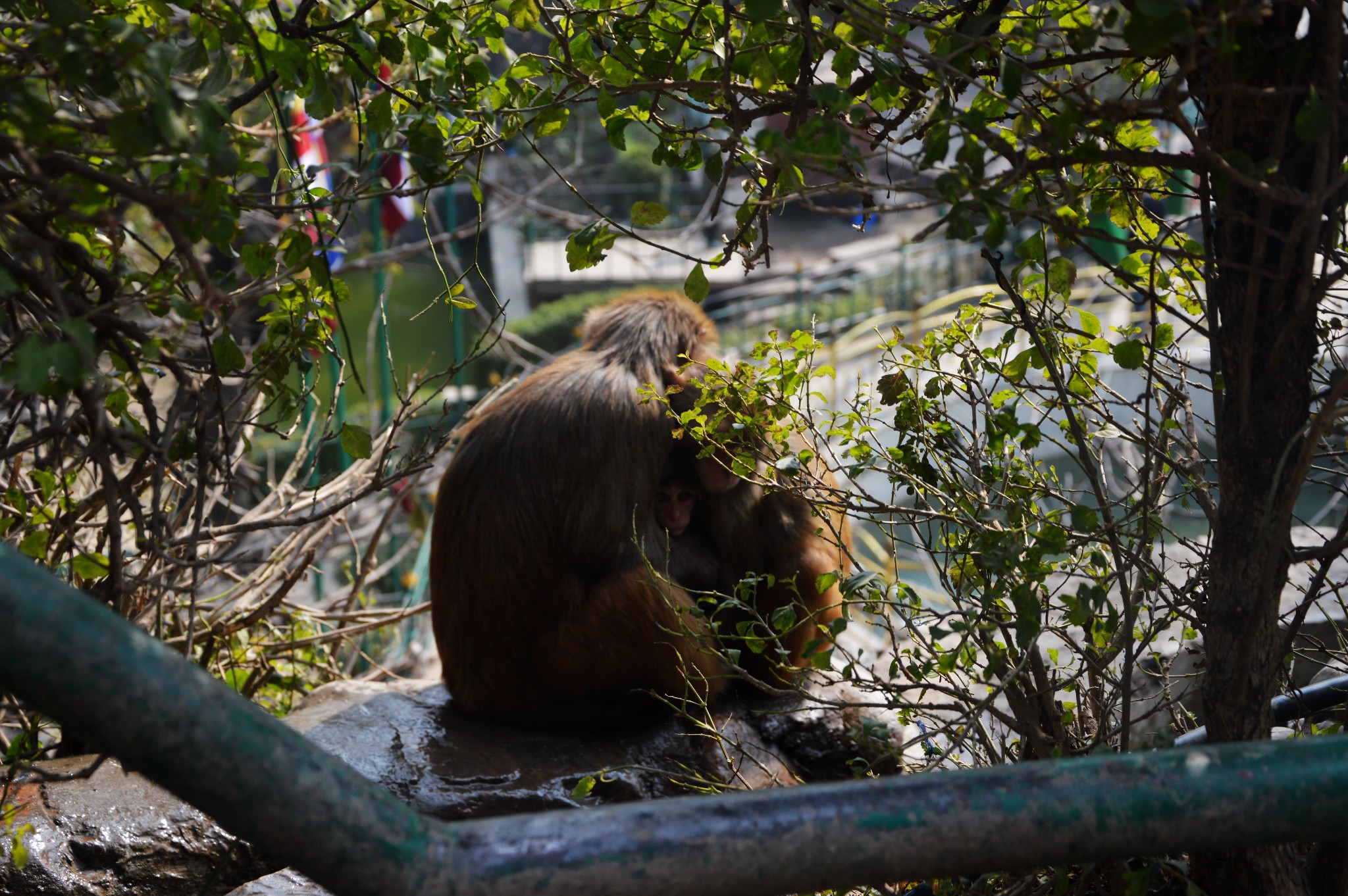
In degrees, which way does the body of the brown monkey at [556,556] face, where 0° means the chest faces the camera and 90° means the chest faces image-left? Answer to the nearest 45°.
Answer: approximately 270°

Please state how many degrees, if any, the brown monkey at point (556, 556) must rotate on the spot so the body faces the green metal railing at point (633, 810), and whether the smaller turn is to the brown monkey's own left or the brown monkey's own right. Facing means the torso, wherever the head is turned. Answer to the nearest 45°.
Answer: approximately 90° to the brown monkey's own right
